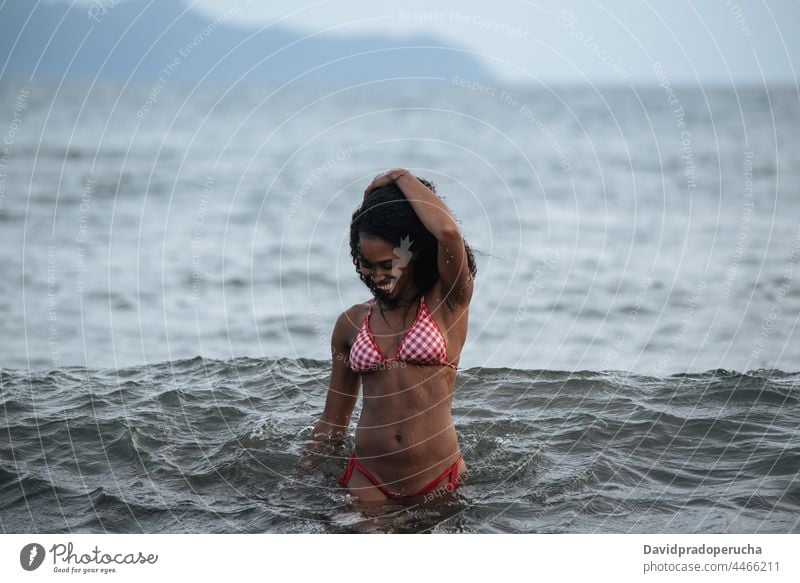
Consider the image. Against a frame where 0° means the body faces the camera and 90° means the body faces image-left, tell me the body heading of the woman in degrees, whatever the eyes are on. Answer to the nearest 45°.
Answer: approximately 0°
